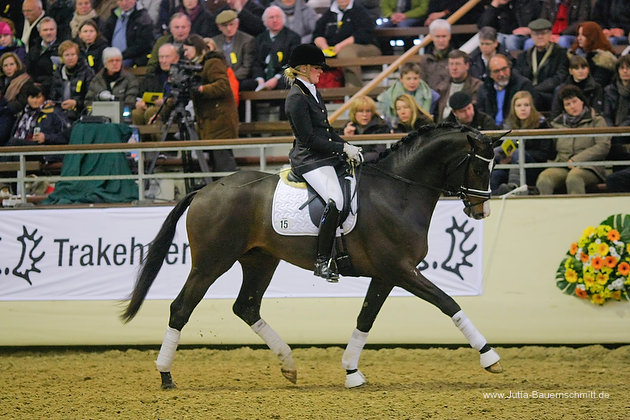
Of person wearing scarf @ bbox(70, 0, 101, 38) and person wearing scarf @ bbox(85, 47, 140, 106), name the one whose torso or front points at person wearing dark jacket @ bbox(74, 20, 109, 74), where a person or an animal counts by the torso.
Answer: person wearing scarf @ bbox(70, 0, 101, 38)

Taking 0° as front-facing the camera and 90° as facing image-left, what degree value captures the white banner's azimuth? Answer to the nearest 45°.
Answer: approximately 0°

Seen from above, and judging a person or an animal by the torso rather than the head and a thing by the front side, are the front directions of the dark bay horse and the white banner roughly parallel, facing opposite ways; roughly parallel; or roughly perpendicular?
roughly perpendicular

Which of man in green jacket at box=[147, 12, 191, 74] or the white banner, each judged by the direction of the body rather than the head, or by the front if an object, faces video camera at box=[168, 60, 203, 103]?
the man in green jacket

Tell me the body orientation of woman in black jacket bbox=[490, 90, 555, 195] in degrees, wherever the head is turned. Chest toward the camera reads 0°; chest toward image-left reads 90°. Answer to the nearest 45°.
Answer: approximately 45°

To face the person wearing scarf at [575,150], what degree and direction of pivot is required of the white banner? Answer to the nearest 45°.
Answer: approximately 90° to its left

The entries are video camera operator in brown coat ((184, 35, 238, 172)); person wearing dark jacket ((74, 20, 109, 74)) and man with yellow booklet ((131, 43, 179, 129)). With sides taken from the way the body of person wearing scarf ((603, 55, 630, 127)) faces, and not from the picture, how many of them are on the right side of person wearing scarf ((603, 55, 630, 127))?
3

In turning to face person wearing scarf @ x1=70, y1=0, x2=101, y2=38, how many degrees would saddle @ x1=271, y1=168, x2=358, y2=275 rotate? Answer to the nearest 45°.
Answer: approximately 135° to its left

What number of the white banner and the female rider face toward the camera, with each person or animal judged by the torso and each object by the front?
1
